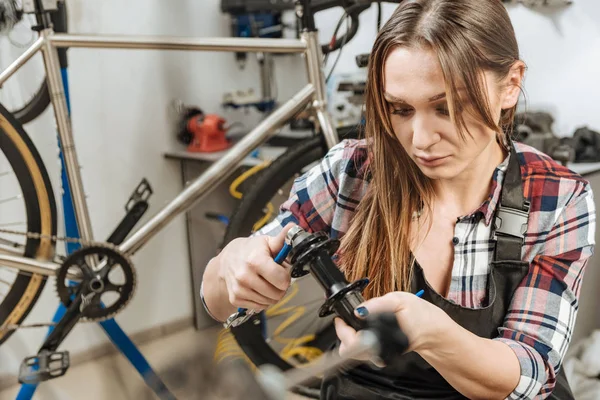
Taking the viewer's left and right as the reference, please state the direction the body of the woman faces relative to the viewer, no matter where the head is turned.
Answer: facing the viewer and to the left of the viewer

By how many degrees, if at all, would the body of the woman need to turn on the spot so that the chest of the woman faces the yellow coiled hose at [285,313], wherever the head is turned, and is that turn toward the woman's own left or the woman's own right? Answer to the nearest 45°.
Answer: approximately 90° to the woman's own right

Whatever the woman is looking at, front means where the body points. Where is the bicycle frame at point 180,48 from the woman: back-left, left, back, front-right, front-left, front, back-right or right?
right

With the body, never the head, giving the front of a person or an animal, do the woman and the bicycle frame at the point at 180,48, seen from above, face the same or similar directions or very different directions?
very different directions

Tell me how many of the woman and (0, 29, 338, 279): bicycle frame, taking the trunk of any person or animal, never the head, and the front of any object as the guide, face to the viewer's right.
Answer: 1

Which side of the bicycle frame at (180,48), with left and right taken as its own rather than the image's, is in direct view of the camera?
right
